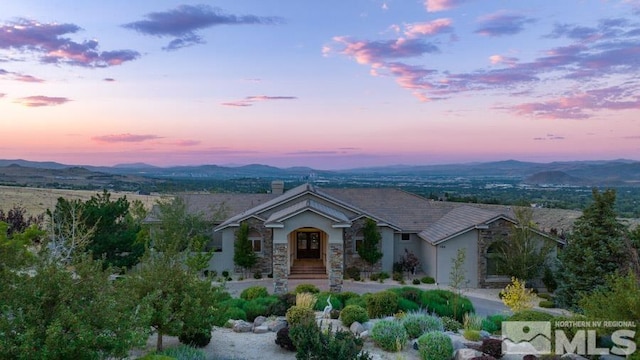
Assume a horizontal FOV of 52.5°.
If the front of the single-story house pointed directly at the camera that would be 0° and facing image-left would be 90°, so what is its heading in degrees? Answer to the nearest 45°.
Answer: approximately 0°

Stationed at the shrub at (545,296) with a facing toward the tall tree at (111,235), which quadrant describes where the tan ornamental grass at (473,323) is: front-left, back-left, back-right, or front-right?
front-left

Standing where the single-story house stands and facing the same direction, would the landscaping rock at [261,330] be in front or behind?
in front

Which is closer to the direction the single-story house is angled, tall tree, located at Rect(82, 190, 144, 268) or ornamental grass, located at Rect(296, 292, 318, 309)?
the ornamental grass

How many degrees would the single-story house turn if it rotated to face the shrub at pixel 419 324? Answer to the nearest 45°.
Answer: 0° — it already faces it

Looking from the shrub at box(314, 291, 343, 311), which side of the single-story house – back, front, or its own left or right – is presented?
front

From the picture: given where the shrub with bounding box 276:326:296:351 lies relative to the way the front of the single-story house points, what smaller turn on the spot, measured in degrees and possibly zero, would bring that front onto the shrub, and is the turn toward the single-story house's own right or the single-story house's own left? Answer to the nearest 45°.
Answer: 0° — it already faces it

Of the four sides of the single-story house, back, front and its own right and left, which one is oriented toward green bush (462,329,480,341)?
front

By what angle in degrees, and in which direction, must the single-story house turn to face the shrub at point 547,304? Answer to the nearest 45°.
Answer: approximately 45° to its left

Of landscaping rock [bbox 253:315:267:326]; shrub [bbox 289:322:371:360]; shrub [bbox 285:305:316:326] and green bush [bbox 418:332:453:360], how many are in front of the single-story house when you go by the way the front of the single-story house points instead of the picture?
4

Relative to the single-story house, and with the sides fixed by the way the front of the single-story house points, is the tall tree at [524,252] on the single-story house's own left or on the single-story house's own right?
on the single-story house's own left

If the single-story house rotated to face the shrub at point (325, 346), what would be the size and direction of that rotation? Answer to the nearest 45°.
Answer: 0° — it already faces it
